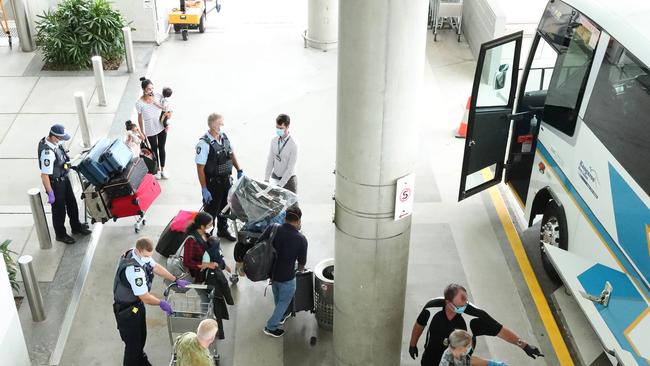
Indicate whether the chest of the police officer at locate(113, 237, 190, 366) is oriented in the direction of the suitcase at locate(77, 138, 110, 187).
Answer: no

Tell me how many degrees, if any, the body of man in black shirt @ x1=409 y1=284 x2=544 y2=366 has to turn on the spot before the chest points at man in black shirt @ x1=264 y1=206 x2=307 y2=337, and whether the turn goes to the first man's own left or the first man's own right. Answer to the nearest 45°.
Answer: approximately 135° to the first man's own right

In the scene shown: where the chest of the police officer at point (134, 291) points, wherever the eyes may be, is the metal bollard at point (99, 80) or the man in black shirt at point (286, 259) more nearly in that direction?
the man in black shirt

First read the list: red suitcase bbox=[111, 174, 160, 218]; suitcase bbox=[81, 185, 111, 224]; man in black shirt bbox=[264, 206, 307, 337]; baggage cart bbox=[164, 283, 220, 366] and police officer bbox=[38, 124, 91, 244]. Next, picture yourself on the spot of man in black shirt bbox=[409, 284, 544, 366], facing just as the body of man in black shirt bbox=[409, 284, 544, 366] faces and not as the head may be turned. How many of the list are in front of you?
0

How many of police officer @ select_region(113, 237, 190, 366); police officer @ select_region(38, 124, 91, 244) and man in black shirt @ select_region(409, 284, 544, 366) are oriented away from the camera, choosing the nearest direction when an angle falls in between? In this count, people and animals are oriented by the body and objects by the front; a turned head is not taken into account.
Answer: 0

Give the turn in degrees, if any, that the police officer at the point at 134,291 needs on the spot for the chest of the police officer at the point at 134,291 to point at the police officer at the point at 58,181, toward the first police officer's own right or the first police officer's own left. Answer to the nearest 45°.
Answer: approximately 135° to the first police officer's own left

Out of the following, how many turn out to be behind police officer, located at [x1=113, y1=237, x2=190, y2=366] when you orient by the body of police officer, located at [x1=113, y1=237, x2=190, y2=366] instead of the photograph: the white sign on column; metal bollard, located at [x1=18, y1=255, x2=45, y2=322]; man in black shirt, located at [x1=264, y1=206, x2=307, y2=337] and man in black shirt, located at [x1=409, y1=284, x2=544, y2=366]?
1

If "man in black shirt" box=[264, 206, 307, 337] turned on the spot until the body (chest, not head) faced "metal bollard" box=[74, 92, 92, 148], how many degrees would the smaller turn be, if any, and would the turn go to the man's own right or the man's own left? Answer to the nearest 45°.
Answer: approximately 90° to the man's own left

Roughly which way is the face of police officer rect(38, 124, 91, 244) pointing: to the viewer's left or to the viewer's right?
to the viewer's right

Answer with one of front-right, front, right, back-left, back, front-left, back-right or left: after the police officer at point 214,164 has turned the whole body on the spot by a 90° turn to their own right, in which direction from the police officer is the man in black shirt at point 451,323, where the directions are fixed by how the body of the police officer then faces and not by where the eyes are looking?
left

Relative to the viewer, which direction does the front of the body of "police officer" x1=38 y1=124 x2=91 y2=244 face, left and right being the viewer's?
facing the viewer and to the right of the viewer

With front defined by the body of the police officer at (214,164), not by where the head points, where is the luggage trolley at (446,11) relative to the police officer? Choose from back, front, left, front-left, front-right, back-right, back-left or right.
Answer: left

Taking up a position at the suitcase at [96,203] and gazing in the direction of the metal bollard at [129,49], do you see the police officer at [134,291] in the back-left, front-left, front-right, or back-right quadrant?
back-right
